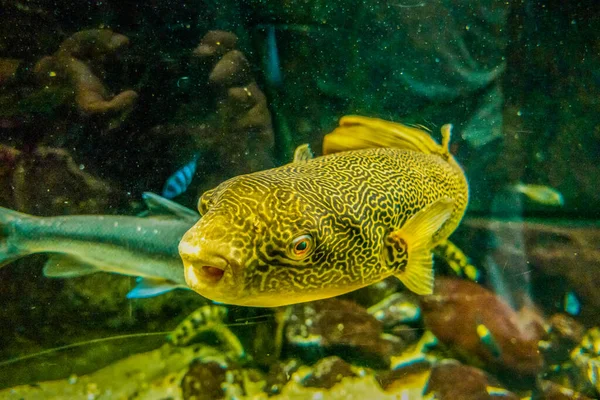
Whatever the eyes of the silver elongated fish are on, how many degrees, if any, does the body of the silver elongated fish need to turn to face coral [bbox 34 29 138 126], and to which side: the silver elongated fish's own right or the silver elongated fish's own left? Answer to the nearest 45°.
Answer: approximately 90° to the silver elongated fish's own left

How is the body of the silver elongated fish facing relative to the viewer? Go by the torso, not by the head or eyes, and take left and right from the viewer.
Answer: facing to the right of the viewer

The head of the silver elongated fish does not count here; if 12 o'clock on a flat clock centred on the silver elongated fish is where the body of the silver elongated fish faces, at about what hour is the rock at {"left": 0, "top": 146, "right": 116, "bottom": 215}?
The rock is roughly at 8 o'clock from the silver elongated fish.

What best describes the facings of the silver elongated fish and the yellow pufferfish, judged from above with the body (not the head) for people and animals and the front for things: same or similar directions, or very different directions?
very different directions

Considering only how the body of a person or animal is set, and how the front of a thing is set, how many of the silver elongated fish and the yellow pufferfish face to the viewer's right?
1

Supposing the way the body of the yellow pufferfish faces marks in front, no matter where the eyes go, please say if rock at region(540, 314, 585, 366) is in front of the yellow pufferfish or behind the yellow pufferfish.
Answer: behind
